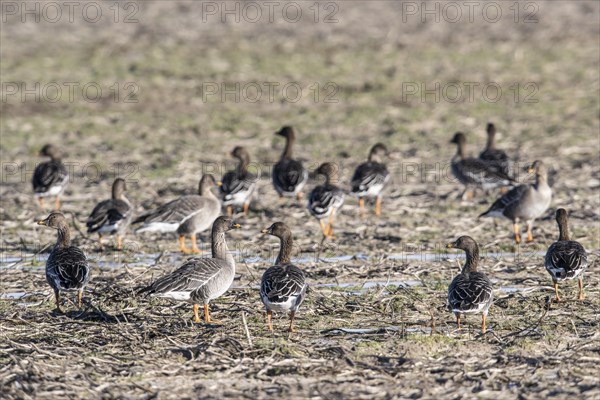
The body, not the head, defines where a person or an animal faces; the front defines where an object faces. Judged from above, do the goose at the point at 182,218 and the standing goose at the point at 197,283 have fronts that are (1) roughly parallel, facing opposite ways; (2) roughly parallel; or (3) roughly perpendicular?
roughly parallel

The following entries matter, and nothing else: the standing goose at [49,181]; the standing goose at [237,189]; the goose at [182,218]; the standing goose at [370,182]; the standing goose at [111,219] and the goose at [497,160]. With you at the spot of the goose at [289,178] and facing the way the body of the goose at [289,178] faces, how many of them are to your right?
2

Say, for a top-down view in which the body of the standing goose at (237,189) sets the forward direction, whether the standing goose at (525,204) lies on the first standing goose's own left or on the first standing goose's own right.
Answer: on the first standing goose's own right

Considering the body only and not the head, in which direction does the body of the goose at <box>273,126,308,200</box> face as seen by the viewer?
away from the camera

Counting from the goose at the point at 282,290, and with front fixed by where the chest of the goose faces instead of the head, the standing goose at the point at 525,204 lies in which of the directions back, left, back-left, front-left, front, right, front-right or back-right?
front-right

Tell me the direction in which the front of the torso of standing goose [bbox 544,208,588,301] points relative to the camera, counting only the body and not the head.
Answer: away from the camera

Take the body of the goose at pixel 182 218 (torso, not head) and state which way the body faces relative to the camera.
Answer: to the viewer's right

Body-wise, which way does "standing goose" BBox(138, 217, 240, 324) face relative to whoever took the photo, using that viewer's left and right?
facing to the right of the viewer

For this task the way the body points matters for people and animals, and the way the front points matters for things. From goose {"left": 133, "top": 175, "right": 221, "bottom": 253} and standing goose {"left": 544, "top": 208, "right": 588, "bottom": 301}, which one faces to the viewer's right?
the goose

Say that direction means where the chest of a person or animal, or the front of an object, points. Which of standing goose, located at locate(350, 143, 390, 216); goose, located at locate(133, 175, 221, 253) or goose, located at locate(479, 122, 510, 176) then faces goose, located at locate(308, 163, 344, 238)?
goose, located at locate(133, 175, 221, 253)

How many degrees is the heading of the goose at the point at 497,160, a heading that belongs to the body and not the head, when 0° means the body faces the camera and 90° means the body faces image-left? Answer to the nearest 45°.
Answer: approximately 135°
